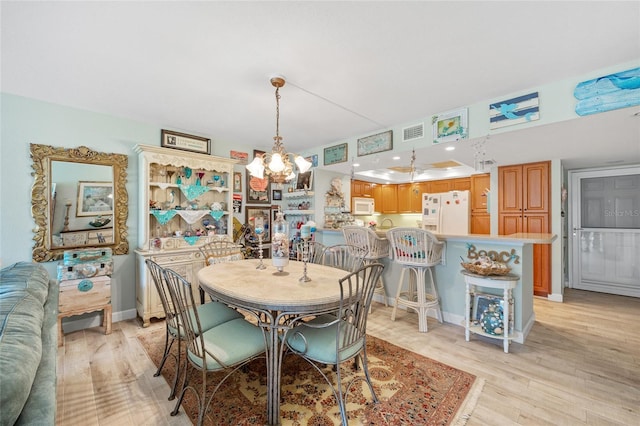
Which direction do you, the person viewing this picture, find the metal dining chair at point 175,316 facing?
facing away from the viewer and to the right of the viewer

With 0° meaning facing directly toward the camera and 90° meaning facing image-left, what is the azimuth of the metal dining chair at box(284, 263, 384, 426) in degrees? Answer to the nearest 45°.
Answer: approximately 135°

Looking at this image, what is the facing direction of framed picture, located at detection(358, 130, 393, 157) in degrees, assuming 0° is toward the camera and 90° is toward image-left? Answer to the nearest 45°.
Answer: approximately 45°

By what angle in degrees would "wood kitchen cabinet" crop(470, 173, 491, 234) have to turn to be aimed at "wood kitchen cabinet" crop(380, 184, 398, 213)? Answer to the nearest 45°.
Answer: approximately 45° to its right
